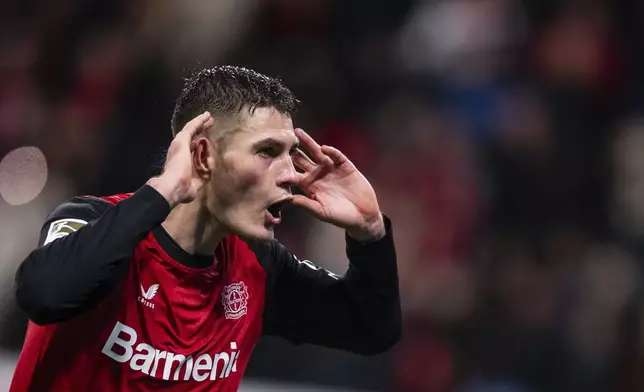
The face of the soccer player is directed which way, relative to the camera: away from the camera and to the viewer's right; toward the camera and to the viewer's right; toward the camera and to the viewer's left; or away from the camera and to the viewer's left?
toward the camera and to the viewer's right

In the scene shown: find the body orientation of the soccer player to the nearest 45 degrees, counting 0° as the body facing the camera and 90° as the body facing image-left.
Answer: approximately 315°
